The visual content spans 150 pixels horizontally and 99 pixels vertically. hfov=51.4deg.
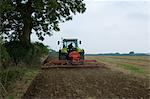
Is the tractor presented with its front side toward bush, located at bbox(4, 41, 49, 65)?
no

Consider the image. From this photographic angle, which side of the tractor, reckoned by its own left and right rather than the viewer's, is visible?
back
